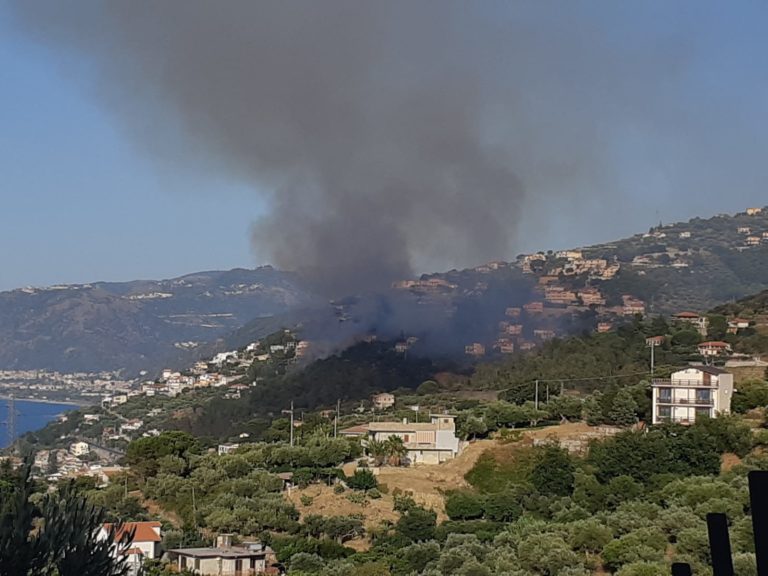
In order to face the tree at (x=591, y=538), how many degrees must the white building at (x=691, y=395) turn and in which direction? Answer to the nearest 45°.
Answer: approximately 45° to its left

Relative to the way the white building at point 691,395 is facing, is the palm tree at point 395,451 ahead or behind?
ahead

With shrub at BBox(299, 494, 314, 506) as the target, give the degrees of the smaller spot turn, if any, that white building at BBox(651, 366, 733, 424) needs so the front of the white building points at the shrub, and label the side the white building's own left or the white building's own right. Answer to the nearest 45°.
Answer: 0° — it already faces it

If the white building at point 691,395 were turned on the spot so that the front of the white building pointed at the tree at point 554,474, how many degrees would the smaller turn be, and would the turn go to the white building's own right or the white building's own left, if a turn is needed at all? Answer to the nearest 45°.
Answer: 0° — it already faces it

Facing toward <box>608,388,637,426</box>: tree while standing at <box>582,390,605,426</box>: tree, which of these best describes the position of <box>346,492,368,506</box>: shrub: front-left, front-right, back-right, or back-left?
back-right

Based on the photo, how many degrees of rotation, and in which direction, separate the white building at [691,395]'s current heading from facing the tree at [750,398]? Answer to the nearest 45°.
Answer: approximately 135° to its left

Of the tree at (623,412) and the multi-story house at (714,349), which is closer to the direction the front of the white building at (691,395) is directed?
the tree

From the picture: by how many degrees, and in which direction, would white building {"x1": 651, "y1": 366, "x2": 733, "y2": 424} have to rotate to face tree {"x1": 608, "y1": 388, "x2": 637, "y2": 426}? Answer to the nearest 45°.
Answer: approximately 45° to its right

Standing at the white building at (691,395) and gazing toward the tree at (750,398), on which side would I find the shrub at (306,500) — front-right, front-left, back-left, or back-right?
back-right

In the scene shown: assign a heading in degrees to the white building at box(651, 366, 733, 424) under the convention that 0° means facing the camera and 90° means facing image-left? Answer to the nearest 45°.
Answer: approximately 45°

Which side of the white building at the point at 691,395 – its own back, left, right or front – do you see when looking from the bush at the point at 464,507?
front

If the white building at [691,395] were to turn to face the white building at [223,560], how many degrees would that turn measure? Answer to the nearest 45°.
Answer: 0° — it already faces it
